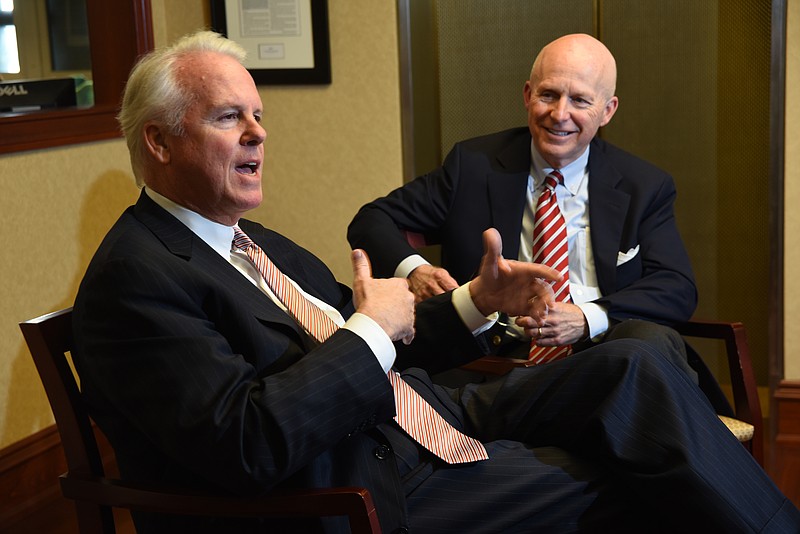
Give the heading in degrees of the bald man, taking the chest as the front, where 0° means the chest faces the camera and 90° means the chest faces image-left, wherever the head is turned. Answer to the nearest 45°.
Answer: approximately 0°

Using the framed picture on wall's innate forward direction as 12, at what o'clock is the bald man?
The bald man is roughly at 11 o'clock from the framed picture on wall.

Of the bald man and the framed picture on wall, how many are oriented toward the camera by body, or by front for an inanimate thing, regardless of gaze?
2

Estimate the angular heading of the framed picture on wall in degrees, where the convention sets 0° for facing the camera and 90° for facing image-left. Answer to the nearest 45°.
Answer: approximately 0°

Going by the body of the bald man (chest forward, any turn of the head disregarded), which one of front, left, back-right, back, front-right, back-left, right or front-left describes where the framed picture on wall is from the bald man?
back-right
